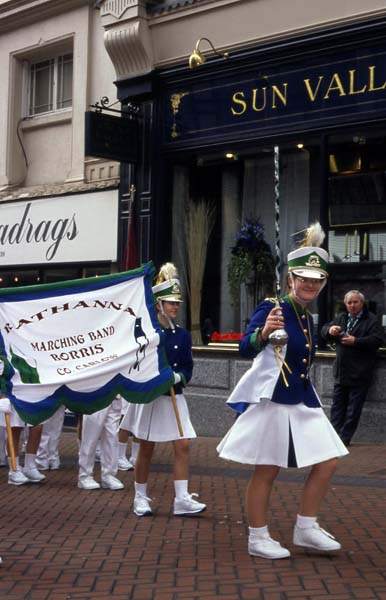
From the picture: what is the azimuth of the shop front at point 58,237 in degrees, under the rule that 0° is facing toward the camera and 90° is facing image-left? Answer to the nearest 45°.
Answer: approximately 45°

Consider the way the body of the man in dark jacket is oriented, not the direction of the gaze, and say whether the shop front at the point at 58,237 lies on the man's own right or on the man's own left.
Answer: on the man's own right

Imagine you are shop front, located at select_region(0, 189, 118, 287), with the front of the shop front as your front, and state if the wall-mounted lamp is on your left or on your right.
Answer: on your left

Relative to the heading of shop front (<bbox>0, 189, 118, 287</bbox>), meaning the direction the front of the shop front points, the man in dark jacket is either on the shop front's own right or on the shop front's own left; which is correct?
on the shop front's own left

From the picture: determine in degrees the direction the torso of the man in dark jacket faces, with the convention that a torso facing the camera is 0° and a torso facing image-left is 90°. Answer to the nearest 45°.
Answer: approximately 45°
